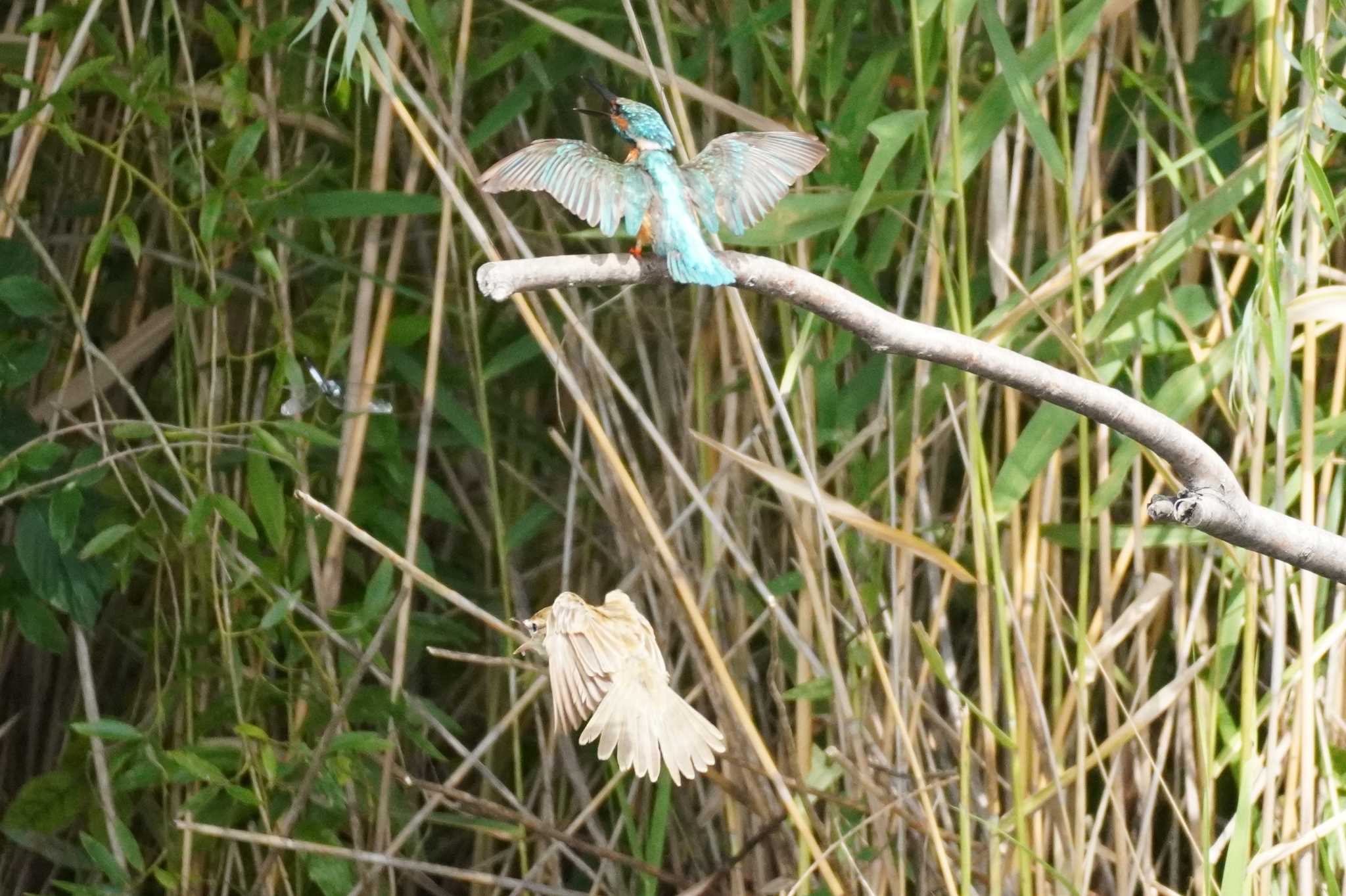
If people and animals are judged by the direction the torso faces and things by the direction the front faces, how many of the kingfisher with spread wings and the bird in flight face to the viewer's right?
0

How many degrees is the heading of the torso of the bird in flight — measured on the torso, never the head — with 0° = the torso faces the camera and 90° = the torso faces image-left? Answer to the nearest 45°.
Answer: approximately 135°

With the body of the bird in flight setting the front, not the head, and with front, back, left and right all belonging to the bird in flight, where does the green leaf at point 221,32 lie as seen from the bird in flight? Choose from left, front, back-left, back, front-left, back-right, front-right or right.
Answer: front

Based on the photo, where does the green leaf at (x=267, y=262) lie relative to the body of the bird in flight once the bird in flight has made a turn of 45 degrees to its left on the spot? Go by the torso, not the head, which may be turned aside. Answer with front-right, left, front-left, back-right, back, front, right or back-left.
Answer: front-right

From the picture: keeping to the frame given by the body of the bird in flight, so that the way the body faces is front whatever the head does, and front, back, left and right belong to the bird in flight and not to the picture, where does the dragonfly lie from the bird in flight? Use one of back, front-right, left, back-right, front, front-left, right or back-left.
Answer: front
